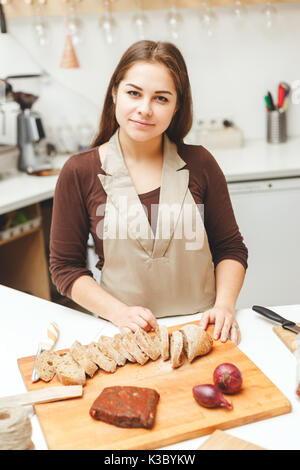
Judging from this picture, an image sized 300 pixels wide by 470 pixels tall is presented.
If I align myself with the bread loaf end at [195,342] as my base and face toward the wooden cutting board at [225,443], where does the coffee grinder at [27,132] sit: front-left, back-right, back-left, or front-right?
back-right

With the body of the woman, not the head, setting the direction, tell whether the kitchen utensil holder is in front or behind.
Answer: behind

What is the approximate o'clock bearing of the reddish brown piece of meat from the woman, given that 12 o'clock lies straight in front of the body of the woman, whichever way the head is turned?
The reddish brown piece of meat is roughly at 12 o'clock from the woman.

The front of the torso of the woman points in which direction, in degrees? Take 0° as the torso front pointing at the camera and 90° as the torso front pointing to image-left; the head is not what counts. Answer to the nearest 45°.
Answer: approximately 0°

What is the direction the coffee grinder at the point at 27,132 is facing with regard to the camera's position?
facing the viewer and to the right of the viewer

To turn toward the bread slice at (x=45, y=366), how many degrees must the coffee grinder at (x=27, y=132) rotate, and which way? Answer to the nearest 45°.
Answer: approximately 45° to its right

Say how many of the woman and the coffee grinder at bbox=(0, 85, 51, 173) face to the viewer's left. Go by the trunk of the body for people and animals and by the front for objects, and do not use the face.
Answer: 0
